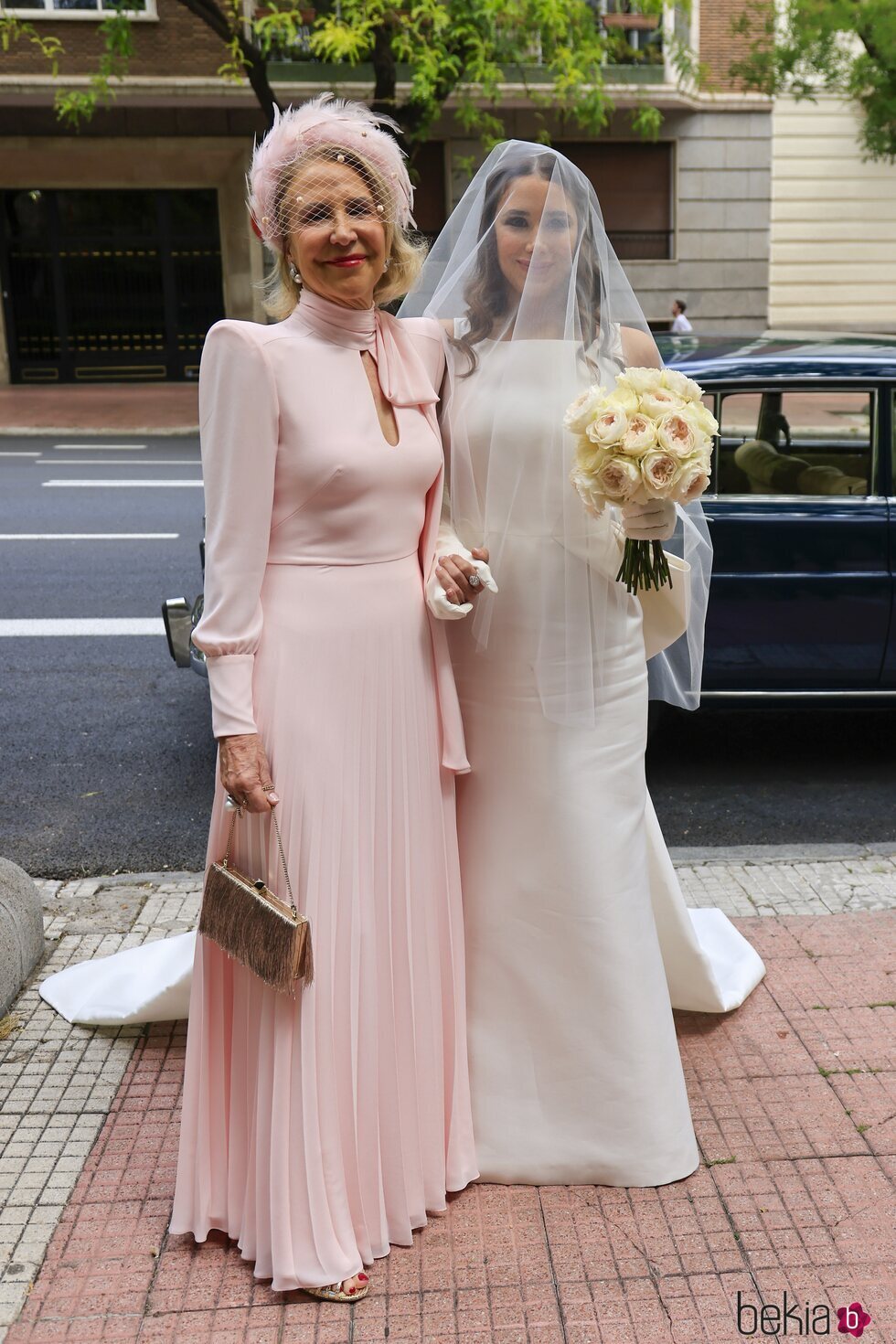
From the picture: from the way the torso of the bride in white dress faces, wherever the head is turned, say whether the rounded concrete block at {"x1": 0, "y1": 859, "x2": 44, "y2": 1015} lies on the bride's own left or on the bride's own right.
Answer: on the bride's own right

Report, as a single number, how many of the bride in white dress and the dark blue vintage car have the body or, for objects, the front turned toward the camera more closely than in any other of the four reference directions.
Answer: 1

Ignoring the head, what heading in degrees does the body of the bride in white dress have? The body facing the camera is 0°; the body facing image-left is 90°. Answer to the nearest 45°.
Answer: approximately 0°

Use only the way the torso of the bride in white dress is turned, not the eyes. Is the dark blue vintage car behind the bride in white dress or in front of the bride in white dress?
behind
